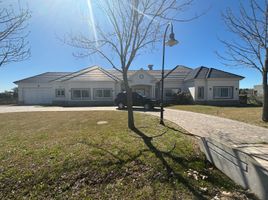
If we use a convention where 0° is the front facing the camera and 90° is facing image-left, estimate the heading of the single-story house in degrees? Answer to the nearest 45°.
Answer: approximately 0°
